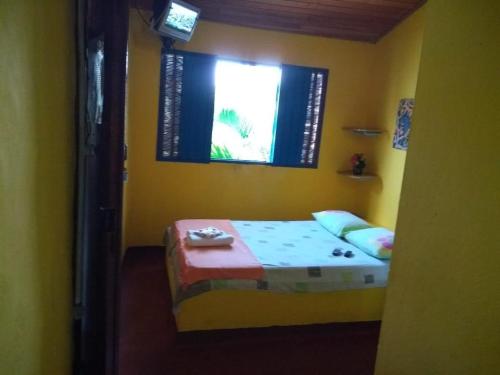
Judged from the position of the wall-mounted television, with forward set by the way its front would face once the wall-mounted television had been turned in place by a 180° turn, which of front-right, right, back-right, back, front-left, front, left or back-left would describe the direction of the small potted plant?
back-right

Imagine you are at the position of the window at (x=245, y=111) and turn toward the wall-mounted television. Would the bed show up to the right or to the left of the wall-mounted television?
left

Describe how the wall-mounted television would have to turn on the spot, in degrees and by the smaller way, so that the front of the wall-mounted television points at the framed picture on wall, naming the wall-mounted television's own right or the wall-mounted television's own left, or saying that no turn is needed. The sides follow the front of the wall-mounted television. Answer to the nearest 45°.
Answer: approximately 45° to the wall-mounted television's own left

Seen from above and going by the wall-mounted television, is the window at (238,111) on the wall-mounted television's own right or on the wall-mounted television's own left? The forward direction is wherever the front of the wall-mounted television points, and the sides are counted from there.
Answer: on the wall-mounted television's own left

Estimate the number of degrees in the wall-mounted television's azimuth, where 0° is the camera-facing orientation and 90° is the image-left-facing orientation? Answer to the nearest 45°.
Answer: approximately 315°
